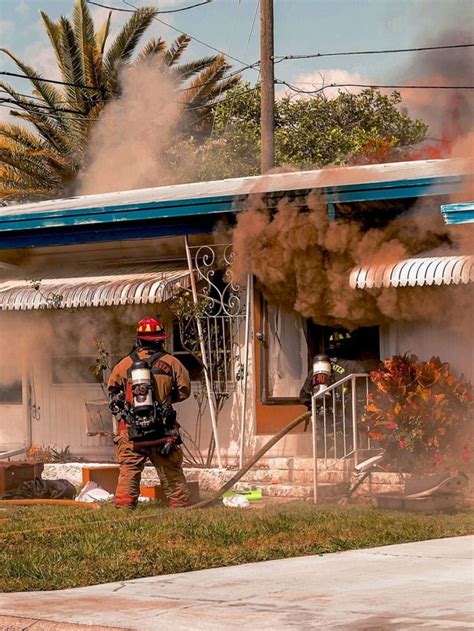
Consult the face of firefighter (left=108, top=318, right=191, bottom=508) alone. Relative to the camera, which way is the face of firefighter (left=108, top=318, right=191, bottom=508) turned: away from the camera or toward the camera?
away from the camera

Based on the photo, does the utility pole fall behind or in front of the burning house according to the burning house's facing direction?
behind

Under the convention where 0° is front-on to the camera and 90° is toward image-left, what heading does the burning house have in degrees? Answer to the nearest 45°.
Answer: approximately 0°

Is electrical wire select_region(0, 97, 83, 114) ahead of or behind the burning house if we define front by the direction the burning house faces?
behind
